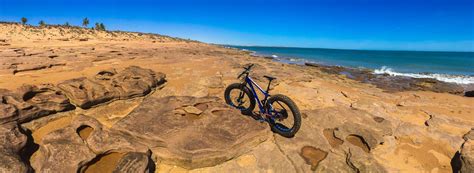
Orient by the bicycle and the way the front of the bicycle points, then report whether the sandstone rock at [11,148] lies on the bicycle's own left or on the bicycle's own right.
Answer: on the bicycle's own left

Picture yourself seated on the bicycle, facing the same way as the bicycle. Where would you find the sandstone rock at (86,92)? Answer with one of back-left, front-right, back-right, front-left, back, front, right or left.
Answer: front-left

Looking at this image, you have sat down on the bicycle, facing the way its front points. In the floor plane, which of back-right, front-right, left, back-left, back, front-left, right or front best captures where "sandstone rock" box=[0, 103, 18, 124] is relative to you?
front-left

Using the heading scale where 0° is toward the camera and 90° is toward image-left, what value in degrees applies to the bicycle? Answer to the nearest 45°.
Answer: approximately 135°

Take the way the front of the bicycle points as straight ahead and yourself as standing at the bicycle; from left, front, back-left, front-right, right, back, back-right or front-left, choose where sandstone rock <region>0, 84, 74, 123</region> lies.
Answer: front-left

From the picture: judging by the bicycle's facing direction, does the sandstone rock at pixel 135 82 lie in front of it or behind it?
in front

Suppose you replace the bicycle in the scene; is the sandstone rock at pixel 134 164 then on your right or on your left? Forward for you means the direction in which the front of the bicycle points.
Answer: on your left

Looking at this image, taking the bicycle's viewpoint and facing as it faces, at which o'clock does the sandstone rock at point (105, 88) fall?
The sandstone rock is roughly at 11 o'clock from the bicycle.

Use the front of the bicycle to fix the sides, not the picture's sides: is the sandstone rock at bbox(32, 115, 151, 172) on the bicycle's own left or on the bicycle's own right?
on the bicycle's own left
